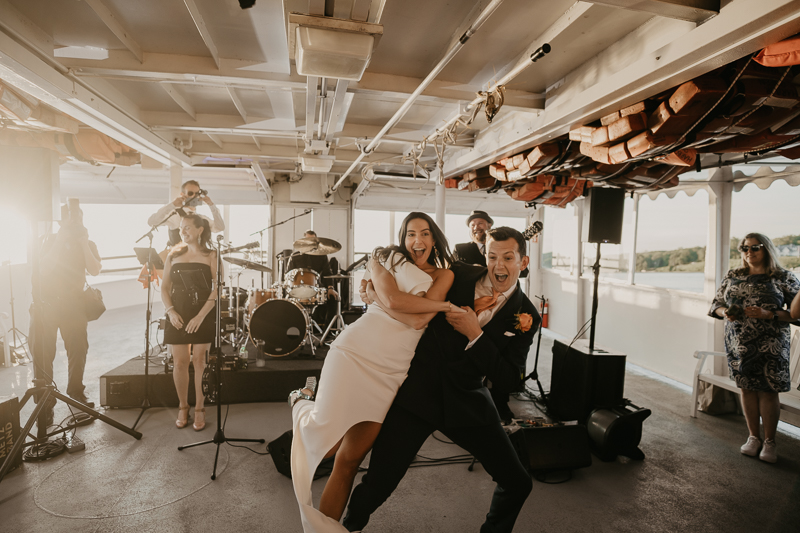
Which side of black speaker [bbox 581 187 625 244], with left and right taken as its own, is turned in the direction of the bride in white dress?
front

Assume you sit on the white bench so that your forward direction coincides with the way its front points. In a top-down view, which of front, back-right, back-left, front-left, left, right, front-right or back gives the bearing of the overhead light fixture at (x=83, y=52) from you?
front

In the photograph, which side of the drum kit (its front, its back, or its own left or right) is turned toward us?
front

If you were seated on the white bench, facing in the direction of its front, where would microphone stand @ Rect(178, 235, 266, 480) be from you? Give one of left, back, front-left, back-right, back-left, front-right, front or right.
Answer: front

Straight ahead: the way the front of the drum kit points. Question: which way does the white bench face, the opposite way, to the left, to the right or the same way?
to the right

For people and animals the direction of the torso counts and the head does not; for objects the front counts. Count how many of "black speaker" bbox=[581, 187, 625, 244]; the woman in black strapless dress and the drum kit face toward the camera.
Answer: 3

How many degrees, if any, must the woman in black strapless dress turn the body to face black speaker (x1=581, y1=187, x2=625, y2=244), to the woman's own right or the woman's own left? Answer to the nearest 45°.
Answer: approximately 90° to the woman's own left

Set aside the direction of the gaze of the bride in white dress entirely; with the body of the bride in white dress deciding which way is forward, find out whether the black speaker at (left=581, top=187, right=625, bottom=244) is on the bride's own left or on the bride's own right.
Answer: on the bride's own left

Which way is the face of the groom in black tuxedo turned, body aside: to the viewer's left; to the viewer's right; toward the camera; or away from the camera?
toward the camera

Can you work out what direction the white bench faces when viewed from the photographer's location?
facing the viewer and to the left of the viewer

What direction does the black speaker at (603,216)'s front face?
toward the camera

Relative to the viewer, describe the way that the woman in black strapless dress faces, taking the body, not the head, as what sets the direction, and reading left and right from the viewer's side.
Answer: facing the viewer

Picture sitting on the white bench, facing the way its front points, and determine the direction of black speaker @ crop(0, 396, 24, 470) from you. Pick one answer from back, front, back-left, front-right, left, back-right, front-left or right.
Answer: front

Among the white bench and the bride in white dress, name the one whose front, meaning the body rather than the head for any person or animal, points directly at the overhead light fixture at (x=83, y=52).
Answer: the white bench

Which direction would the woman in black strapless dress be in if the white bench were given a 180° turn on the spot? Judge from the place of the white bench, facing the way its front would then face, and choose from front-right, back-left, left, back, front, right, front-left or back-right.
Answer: back
